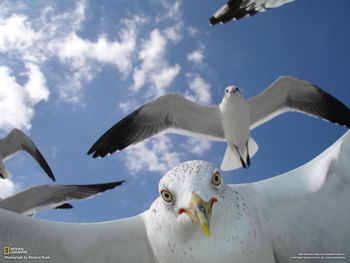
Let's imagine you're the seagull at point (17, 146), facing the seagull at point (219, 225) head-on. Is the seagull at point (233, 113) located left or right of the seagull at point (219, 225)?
left

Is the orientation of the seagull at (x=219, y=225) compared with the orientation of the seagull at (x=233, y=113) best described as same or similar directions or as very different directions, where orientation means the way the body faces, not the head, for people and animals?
same or similar directions

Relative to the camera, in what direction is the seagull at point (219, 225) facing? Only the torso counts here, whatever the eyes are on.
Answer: toward the camera

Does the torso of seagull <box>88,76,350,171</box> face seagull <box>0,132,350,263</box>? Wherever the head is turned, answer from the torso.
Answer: yes

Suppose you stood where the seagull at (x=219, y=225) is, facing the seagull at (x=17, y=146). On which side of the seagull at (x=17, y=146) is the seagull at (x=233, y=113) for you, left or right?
right

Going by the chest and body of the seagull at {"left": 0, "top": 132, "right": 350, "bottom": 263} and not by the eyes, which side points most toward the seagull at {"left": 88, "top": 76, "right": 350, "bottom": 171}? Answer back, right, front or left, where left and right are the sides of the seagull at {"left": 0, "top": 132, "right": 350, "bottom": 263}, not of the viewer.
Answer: back

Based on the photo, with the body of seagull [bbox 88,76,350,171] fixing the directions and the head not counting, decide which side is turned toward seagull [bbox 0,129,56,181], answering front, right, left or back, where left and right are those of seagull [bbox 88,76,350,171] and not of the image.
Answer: right

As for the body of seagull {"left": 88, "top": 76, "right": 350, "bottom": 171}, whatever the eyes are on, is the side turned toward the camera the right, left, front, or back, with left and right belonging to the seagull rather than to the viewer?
front

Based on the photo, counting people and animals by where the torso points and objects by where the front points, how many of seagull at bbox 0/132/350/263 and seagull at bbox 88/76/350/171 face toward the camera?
2
